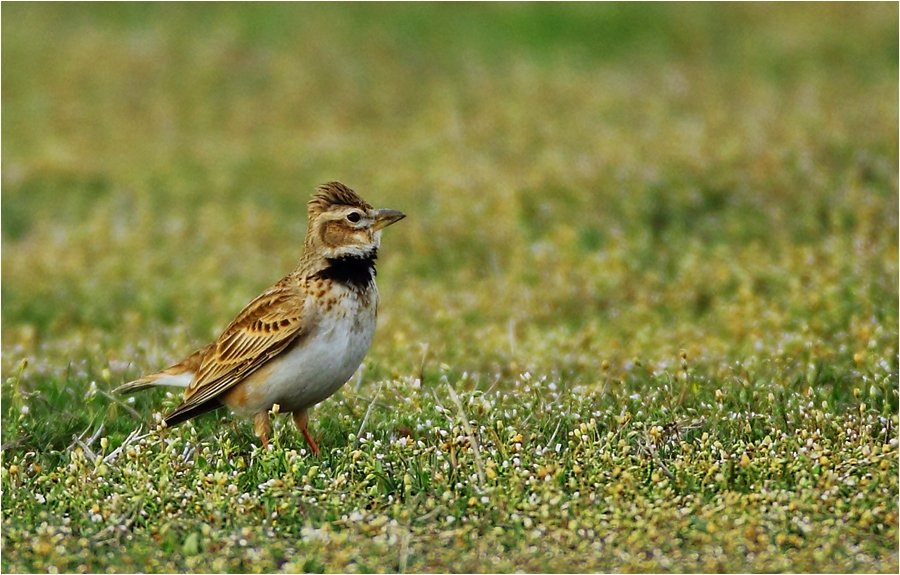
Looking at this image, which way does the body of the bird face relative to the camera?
to the viewer's right
